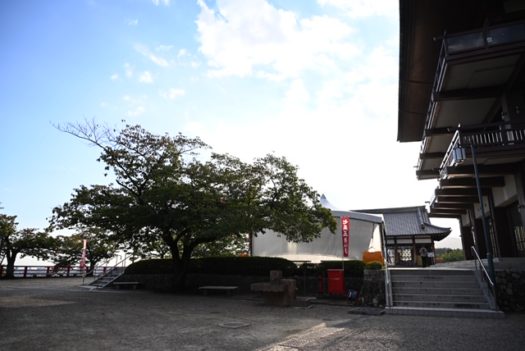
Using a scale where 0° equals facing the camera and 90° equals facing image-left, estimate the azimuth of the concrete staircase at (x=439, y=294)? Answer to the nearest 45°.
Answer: approximately 0°

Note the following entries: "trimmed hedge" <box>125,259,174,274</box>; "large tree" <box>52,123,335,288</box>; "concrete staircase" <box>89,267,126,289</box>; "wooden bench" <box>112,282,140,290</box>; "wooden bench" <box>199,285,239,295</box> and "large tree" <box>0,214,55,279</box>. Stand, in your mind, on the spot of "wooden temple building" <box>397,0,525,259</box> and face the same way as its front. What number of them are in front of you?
6

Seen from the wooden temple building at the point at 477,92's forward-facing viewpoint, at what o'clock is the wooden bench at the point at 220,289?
The wooden bench is roughly at 12 o'clock from the wooden temple building.

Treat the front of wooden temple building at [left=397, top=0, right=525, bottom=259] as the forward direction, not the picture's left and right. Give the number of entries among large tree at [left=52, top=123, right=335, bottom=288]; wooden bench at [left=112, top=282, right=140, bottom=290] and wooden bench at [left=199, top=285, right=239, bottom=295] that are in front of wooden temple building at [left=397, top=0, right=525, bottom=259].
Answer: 3

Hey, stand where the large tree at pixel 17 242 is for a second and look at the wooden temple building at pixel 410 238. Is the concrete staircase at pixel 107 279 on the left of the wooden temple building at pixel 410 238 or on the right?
right

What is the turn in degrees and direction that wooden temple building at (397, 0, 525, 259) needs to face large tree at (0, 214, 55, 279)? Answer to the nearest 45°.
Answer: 0° — it already faces it

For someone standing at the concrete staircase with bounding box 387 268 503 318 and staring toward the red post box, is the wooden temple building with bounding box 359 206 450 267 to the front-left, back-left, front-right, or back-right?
front-right

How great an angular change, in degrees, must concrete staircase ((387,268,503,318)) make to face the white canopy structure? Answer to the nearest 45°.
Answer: approximately 135° to its right

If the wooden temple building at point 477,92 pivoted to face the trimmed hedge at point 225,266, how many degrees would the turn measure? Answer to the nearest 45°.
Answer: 0° — it already faces it

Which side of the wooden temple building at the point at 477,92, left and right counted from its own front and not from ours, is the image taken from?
left

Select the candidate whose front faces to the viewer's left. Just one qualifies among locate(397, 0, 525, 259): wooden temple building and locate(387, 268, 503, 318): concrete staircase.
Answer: the wooden temple building

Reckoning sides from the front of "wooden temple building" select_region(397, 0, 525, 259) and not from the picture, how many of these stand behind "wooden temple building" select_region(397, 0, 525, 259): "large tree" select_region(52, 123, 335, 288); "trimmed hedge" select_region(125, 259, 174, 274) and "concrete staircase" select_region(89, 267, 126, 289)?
0

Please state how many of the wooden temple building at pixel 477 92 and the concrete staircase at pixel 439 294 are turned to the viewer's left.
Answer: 1

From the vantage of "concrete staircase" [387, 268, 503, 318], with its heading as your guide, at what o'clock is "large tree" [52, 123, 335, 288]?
The large tree is roughly at 3 o'clock from the concrete staircase.

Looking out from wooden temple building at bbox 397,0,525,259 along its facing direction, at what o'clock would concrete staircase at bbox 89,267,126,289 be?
The concrete staircase is roughly at 12 o'clock from the wooden temple building.
